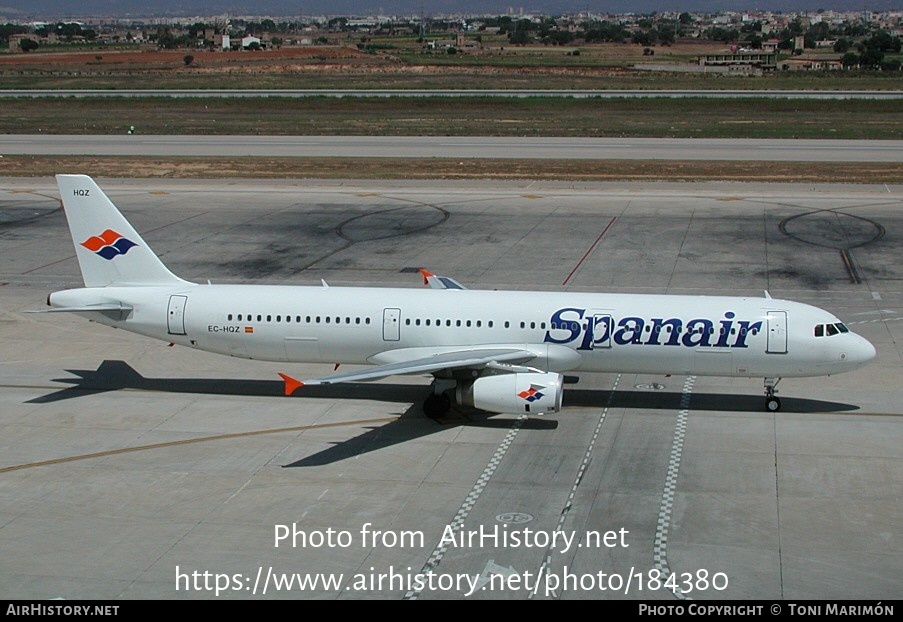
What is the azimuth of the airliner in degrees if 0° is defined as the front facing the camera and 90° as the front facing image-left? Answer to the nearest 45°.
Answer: approximately 270°
